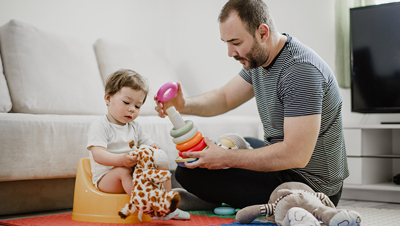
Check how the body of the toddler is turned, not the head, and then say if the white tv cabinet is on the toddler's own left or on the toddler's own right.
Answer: on the toddler's own left

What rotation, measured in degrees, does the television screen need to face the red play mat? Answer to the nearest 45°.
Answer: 0° — it already faces it

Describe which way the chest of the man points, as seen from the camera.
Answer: to the viewer's left
